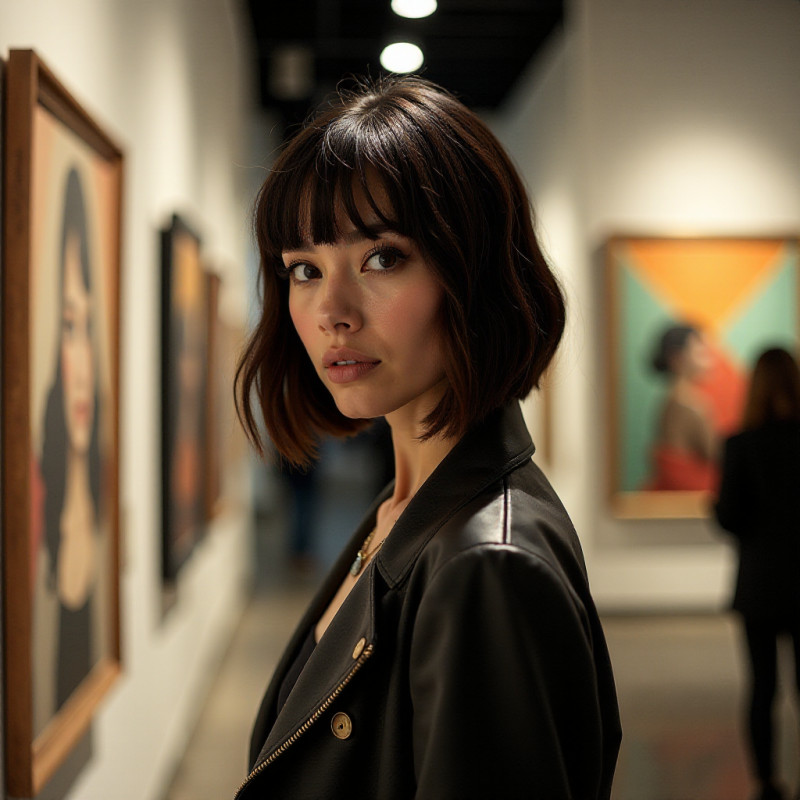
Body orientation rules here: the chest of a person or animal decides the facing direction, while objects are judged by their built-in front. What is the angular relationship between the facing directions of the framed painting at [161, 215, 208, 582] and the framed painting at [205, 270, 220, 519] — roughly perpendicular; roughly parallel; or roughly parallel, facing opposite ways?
roughly parallel

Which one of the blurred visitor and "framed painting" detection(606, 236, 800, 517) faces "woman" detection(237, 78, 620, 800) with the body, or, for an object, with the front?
the framed painting

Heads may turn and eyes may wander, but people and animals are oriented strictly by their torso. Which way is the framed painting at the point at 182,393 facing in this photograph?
to the viewer's right

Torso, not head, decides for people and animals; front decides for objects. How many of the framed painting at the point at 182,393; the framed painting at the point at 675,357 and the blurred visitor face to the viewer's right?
1

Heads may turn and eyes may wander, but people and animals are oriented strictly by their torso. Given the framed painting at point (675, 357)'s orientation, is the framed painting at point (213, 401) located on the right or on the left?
on its right

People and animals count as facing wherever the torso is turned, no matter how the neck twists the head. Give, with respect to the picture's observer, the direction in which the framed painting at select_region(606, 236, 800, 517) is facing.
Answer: facing the viewer

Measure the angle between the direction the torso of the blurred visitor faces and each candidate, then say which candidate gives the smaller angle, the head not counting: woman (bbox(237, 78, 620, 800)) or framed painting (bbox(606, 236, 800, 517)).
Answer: the framed painting

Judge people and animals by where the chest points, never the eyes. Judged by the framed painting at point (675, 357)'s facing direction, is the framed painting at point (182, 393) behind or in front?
in front

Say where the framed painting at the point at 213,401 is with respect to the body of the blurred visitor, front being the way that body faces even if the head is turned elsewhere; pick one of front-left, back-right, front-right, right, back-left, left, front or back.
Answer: left

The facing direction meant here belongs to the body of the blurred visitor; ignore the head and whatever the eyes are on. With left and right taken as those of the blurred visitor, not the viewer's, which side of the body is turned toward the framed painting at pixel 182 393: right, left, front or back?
left

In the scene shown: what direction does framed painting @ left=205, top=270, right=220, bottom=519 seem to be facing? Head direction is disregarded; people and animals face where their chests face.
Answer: to the viewer's right

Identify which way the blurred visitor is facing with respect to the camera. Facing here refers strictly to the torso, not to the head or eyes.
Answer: away from the camera
